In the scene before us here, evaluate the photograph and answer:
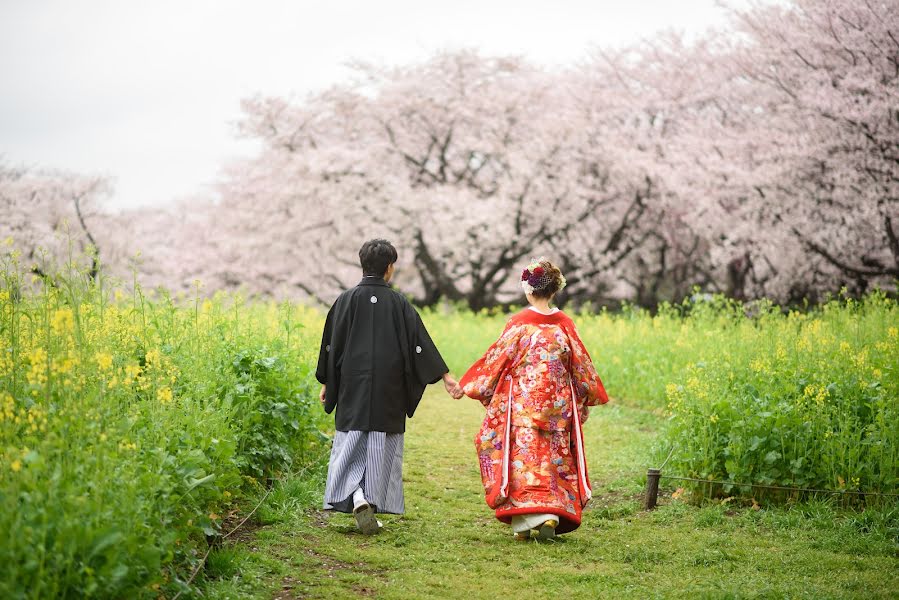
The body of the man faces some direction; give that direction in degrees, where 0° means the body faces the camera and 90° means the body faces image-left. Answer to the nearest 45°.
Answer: approximately 180°

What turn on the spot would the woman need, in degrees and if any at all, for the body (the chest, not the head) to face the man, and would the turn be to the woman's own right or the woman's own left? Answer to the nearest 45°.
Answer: approximately 90° to the woman's own left

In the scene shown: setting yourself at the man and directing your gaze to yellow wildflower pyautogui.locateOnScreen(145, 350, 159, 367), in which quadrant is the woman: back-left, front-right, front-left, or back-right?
back-left

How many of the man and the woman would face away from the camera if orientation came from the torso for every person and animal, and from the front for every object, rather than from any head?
2

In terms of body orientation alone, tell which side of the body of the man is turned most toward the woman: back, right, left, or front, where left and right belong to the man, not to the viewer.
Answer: right

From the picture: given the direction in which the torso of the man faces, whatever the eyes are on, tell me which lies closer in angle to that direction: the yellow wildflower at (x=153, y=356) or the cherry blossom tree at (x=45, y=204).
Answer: the cherry blossom tree

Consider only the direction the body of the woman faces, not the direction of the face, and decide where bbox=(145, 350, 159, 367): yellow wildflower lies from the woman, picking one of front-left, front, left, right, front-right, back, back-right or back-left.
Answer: back-left

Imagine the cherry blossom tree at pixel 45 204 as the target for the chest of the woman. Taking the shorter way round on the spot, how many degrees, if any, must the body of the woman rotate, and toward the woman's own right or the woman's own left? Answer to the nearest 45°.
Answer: approximately 45° to the woman's own left

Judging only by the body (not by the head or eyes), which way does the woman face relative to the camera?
away from the camera
